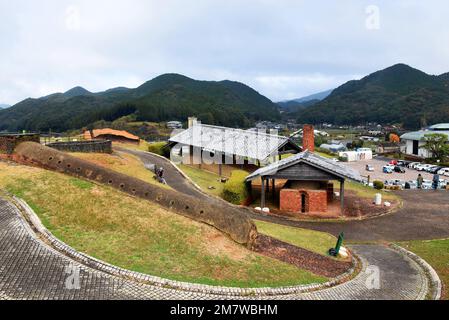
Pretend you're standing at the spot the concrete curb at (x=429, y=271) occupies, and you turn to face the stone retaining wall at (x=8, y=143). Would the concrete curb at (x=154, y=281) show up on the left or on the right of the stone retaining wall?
left

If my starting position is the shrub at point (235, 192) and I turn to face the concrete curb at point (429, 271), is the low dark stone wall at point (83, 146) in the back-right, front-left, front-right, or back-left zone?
back-right

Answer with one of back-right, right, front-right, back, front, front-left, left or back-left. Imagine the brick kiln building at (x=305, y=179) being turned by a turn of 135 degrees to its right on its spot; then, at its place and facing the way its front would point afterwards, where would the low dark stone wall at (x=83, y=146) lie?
front-left

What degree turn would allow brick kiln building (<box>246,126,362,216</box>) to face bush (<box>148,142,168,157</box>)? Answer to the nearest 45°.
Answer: approximately 135° to its right

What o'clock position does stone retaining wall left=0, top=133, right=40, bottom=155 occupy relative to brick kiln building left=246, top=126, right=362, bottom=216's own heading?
The stone retaining wall is roughly at 2 o'clock from the brick kiln building.

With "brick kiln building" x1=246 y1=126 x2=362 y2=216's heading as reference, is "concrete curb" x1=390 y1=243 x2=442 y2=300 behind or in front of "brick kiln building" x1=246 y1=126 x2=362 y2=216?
in front

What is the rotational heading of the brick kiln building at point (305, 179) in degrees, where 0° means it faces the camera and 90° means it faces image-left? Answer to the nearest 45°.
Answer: approximately 0°

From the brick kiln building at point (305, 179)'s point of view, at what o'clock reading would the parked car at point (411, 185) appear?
The parked car is roughly at 7 o'clock from the brick kiln building.

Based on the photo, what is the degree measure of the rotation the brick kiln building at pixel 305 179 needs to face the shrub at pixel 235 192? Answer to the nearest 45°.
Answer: approximately 90° to its right

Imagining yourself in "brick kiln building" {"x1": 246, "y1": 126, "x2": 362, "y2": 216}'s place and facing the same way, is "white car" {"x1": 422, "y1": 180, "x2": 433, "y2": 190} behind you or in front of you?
behind
